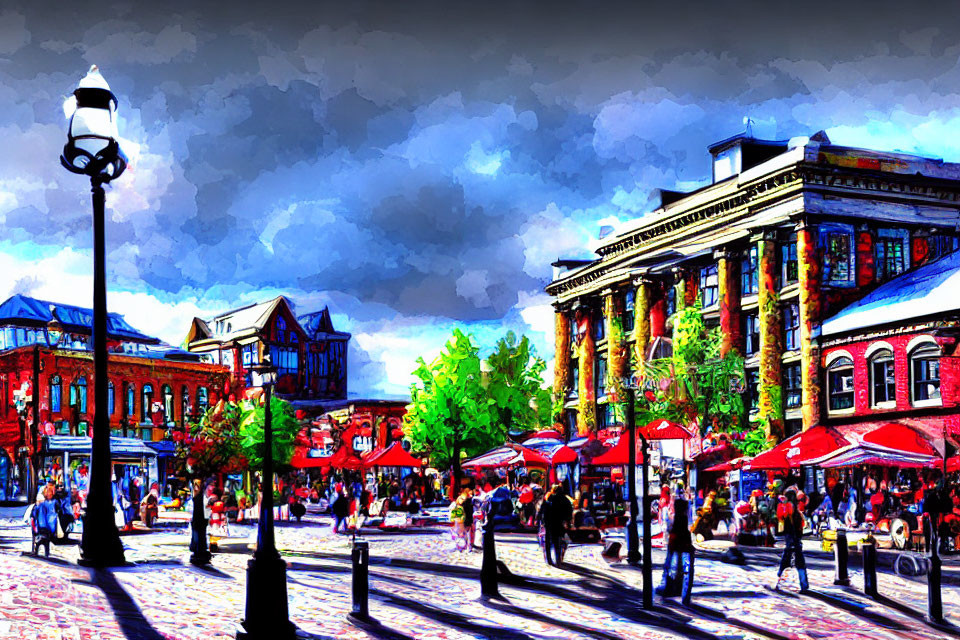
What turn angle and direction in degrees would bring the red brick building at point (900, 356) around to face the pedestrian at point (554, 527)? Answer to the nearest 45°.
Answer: approximately 45° to its left

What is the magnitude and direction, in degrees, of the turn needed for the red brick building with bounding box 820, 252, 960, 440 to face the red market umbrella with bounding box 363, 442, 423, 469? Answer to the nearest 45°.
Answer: approximately 45° to its right

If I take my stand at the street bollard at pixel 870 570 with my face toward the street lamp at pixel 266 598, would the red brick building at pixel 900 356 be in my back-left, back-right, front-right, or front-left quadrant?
back-right

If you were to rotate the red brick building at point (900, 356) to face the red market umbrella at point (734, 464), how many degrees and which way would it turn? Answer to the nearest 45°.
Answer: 0° — it already faces it

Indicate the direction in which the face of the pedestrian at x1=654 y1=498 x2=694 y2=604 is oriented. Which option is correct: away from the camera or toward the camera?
away from the camera

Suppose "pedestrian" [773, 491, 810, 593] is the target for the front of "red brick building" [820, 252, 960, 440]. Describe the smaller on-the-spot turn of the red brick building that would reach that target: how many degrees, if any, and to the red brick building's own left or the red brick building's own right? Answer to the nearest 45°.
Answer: approximately 45° to the red brick building's own left

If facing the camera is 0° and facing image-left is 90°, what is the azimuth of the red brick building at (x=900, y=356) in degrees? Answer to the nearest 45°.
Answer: approximately 45°
